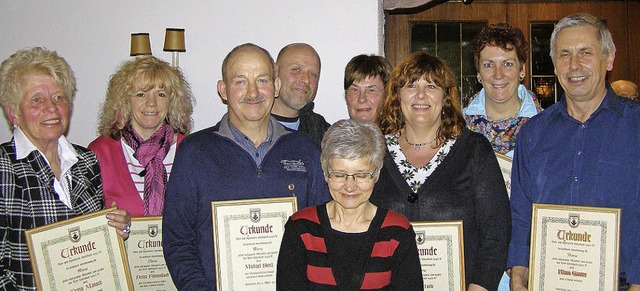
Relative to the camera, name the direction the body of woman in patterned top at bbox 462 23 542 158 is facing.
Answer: toward the camera

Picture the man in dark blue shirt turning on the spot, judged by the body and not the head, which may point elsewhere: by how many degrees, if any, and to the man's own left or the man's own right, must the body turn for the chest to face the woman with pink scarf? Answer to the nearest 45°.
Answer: approximately 90° to the man's own right

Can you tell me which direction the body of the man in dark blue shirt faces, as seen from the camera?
toward the camera

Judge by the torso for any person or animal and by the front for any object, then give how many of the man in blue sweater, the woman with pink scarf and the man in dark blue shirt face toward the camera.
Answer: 3

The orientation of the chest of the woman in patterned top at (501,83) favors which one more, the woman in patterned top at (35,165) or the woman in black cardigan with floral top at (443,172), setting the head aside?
the woman in black cardigan with floral top

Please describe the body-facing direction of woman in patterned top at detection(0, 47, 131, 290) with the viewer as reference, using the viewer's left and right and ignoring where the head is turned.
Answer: facing the viewer and to the right of the viewer

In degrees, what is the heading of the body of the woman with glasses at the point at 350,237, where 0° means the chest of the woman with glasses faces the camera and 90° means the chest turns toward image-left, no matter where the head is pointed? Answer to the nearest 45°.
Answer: approximately 0°

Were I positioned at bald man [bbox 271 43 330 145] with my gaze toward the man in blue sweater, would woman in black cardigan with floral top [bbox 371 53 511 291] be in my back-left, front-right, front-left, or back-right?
front-left

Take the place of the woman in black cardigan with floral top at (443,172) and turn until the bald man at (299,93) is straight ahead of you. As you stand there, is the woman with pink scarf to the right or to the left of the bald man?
left

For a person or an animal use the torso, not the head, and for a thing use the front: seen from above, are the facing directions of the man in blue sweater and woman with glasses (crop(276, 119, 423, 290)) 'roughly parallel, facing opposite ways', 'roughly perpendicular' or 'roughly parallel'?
roughly parallel

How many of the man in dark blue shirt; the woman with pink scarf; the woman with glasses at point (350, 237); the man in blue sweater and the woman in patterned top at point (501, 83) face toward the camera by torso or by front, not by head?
5

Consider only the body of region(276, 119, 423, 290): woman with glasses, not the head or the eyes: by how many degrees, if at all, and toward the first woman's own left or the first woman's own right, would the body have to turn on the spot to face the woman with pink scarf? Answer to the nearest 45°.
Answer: approximately 135° to the first woman's own right
